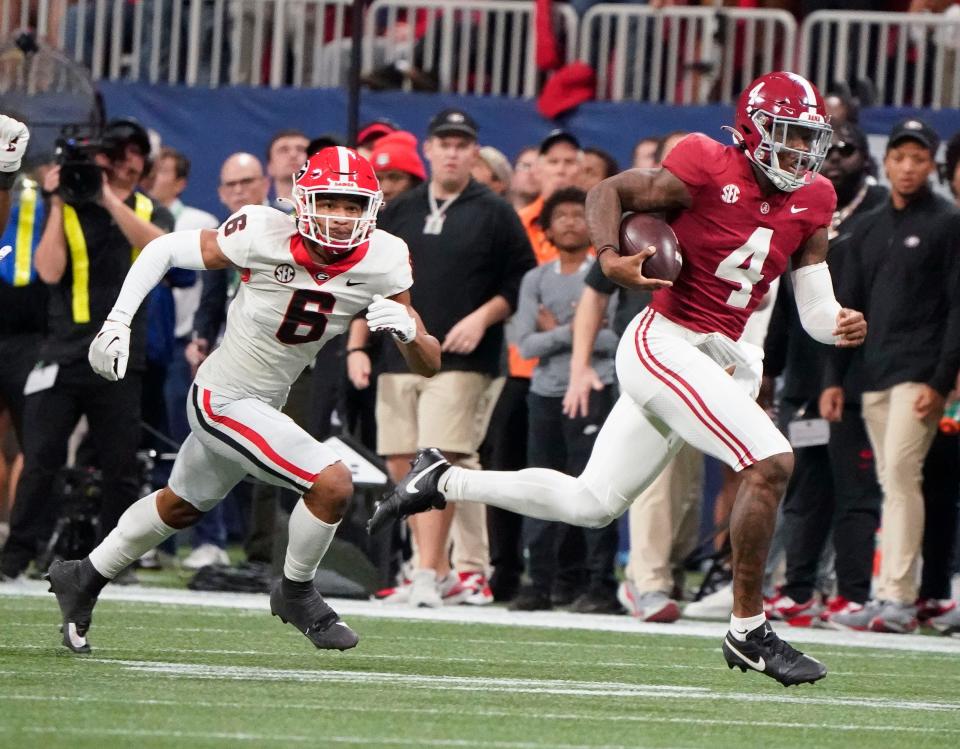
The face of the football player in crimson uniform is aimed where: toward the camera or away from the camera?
toward the camera

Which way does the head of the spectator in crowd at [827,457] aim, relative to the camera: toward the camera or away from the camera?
toward the camera

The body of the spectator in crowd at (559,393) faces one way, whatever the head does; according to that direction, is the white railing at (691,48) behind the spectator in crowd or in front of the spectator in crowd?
behind

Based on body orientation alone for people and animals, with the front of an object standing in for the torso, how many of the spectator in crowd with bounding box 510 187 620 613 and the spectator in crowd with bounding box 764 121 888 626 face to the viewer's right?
0

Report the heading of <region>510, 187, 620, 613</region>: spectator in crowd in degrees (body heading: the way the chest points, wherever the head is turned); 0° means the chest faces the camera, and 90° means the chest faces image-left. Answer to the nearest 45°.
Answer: approximately 0°

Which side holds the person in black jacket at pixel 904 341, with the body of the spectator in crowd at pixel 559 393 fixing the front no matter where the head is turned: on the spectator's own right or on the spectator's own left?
on the spectator's own left

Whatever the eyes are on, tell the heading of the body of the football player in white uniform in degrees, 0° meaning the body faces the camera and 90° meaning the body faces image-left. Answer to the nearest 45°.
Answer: approximately 315°

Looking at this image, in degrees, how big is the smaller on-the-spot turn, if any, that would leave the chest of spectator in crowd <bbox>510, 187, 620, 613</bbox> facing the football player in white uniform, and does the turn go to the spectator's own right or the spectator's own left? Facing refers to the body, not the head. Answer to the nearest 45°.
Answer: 0° — they already face them

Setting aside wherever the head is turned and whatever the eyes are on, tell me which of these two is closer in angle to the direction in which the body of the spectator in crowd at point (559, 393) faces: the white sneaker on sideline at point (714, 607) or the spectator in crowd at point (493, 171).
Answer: the white sneaker on sideline

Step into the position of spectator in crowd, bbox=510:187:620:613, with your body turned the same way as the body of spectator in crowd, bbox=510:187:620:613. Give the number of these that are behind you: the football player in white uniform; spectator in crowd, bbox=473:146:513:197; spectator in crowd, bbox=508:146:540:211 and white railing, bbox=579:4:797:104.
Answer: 3

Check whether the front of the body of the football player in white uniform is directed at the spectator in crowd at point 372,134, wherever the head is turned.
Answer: no

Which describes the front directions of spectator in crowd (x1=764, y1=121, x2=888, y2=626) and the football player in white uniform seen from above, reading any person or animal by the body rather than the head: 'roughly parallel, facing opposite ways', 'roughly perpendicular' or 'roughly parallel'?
roughly perpendicular
